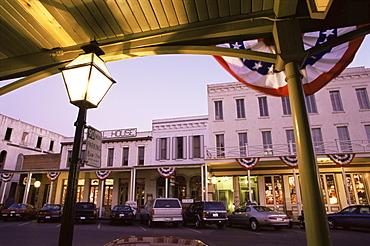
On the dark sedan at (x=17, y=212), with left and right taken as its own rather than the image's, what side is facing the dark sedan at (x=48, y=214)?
right

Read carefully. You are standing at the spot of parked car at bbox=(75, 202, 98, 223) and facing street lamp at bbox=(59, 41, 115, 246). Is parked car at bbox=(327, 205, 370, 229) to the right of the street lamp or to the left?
left

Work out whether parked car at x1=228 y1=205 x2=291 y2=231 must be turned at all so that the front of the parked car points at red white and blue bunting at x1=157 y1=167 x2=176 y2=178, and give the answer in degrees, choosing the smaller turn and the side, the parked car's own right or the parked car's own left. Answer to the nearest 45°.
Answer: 0° — it already faces it

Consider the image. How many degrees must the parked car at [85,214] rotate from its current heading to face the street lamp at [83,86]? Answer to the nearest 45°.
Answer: approximately 180°

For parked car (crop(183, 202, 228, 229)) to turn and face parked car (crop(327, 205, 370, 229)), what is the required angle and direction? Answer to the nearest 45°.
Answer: approximately 135° to its right

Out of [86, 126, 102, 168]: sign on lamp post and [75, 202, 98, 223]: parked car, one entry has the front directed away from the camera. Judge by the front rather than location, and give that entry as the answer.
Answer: the parked car

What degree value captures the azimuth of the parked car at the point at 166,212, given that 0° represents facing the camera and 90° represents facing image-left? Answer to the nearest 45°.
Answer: approximately 135°

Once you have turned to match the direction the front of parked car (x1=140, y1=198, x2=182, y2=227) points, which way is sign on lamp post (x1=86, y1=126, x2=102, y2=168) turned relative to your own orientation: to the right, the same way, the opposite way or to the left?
the opposite way

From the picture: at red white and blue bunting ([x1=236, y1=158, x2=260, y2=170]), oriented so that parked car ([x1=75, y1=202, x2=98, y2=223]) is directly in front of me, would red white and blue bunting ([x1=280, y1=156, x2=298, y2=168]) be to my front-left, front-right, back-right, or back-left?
back-left

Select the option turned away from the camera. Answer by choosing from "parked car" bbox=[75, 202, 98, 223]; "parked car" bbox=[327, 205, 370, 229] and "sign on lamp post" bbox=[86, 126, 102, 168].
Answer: "parked car" bbox=[75, 202, 98, 223]

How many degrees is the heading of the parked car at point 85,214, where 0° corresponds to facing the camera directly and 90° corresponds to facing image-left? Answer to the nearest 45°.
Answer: approximately 180°

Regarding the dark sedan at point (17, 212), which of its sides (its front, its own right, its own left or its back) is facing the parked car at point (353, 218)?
right
